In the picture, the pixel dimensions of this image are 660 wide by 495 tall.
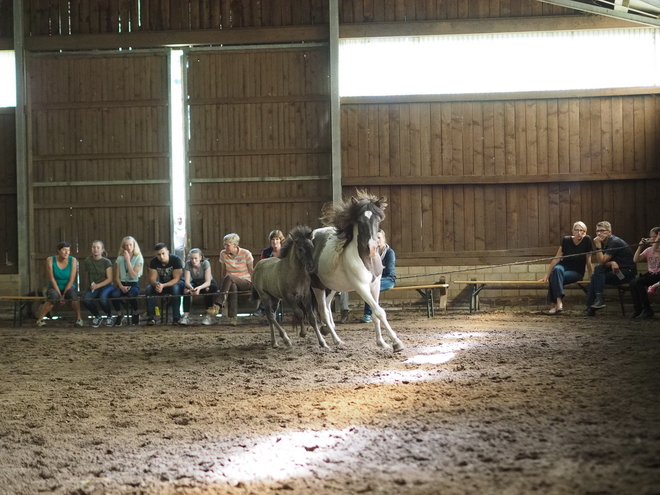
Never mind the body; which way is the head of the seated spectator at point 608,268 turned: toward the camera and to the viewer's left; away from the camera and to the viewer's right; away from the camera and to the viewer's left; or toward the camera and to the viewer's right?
toward the camera and to the viewer's left

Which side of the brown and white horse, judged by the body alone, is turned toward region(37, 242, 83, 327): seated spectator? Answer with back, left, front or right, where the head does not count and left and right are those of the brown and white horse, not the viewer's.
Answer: back

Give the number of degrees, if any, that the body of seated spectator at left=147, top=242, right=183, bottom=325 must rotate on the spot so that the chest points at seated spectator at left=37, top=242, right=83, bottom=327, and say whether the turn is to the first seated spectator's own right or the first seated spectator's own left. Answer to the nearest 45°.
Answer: approximately 135° to the first seated spectator's own right

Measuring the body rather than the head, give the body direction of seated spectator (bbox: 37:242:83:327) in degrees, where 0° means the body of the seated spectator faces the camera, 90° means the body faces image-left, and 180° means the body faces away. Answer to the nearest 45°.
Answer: approximately 0°

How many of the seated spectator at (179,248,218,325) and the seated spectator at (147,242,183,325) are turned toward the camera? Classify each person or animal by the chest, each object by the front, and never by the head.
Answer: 2
